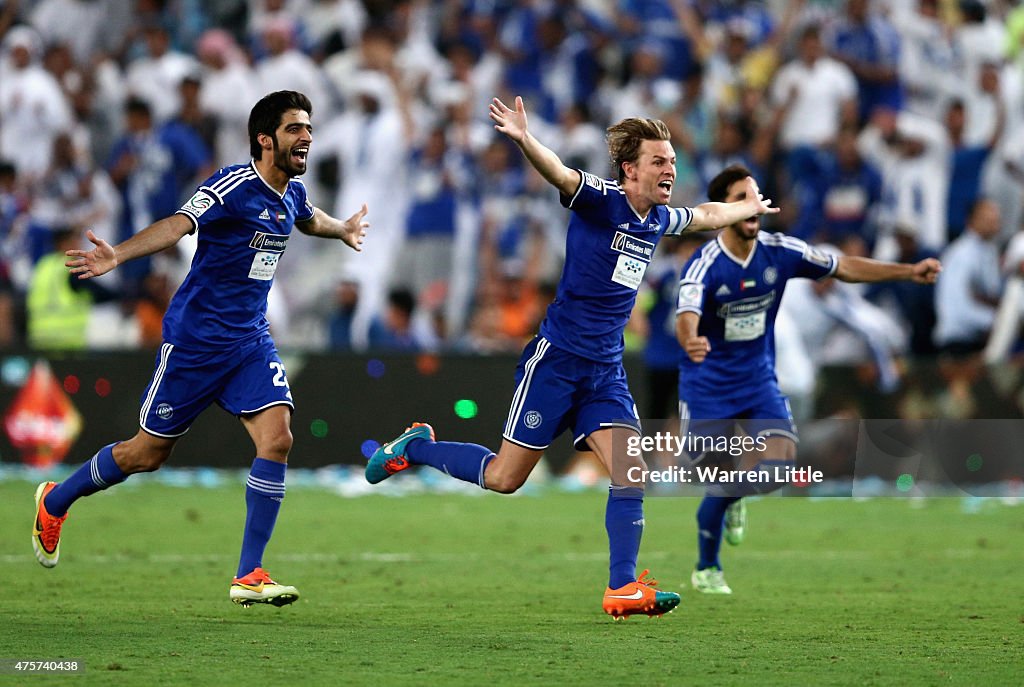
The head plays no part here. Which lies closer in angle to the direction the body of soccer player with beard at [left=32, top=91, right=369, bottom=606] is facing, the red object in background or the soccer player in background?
the soccer player in background

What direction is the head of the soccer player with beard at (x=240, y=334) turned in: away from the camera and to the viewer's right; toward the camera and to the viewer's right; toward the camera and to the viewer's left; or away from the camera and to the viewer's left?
toward the camera and to the viewer's right

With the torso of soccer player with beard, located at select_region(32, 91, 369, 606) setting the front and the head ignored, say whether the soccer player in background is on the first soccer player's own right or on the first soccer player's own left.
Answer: on the first soccer player's own left

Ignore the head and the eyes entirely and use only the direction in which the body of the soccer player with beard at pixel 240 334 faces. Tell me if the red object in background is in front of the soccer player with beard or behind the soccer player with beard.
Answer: behind

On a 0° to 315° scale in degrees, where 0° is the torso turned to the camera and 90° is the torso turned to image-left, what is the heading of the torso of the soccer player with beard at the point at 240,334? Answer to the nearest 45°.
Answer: approximately 315°
